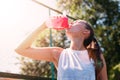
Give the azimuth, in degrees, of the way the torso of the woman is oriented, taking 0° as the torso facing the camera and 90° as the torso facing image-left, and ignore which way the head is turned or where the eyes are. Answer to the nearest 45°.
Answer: approximately 45°
